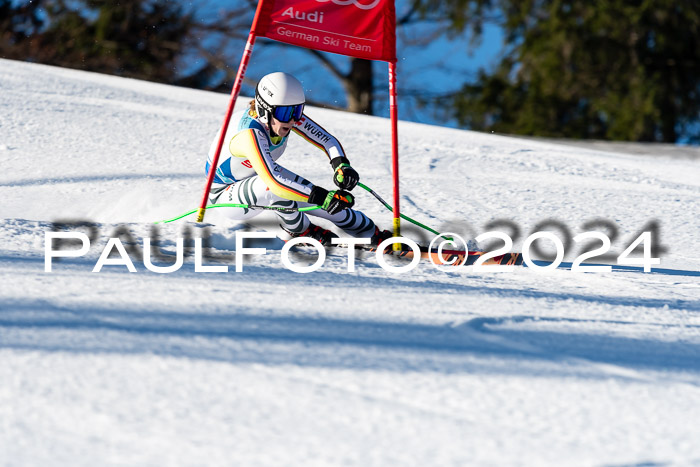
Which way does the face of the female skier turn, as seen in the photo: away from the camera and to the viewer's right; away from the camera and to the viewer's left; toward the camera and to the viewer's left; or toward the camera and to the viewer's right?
toward the camera and to the viewer's right

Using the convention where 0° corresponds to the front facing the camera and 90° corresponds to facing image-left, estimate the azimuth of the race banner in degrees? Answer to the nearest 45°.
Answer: approximately 0°

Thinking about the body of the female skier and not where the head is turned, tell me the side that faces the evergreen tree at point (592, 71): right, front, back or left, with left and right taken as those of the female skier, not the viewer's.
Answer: left

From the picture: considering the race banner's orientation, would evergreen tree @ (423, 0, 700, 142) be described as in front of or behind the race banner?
behind
